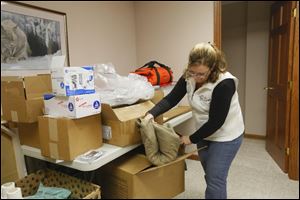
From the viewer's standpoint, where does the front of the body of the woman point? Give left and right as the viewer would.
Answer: facing the viewer and to the left of the viewer

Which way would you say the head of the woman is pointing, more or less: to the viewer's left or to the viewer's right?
to the viewer's left

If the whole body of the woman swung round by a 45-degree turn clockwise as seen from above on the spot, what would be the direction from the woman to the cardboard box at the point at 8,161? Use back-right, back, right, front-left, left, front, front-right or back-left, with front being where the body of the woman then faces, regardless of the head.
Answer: front

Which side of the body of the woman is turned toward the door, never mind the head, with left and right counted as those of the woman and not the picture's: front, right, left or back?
back

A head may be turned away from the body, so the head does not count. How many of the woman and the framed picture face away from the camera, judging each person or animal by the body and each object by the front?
0

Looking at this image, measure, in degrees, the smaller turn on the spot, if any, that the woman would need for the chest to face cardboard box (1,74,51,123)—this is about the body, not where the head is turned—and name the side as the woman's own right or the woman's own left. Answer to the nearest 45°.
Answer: approximately 45° to the woman's own right

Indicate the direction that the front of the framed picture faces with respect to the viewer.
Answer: facing the viewer and to the right of the viewer

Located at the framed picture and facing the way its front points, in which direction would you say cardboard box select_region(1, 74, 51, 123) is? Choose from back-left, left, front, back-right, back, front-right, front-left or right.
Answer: front-right

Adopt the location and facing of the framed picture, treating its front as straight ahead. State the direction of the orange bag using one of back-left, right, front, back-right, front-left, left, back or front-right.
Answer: front-left
